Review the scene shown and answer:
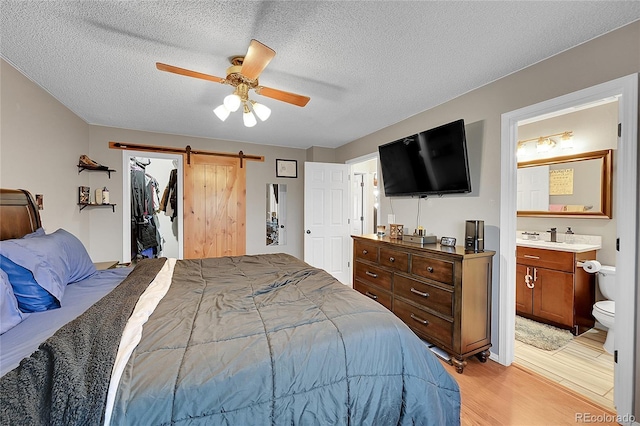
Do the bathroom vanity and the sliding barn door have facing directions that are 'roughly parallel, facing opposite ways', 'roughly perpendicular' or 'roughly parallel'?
roughly perpendicular

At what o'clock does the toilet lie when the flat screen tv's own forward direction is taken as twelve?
The toilet is roughly at 7 o'clock from the flat screen tv.

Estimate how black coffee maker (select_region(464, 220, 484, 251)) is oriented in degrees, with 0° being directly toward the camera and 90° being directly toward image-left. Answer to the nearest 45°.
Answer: approximately 45°

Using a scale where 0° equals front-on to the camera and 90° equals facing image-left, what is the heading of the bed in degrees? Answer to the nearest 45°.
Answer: approximately 270°

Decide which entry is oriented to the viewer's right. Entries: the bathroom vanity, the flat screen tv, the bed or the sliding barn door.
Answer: the bed

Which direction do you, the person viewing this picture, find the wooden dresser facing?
facing the viewer and to the left of the viewer

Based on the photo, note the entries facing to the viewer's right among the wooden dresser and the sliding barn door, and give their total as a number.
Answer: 0

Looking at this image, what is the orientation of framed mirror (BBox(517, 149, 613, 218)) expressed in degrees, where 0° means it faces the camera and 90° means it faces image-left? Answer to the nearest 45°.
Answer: approximately 45°

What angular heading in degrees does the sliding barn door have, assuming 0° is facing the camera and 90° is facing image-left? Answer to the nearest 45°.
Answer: approximately 0°

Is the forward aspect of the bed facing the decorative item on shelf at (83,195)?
no

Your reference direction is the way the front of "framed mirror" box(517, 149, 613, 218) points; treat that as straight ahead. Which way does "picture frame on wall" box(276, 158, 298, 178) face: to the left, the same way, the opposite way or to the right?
to the left

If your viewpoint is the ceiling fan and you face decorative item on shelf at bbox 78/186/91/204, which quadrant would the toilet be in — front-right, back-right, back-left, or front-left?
back-right

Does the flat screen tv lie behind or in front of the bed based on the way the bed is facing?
in front

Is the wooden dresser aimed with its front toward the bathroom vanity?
no

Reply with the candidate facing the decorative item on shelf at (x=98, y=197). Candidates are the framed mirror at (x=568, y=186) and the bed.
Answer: the framed mirror

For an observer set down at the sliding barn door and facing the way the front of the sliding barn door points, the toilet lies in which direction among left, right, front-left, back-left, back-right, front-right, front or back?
front-left

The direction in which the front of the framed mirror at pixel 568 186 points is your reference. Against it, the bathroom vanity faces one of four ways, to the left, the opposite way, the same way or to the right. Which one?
the same way

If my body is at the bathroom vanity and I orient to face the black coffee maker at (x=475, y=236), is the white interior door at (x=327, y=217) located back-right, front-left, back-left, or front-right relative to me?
front-right

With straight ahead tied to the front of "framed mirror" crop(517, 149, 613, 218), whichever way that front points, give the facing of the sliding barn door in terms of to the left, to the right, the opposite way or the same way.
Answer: to the left

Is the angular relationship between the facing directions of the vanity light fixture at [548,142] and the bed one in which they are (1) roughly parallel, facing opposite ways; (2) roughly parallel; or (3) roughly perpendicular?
roughly parallel, facing opposite ways

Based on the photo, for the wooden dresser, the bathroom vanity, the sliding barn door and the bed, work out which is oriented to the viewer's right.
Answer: the bed
